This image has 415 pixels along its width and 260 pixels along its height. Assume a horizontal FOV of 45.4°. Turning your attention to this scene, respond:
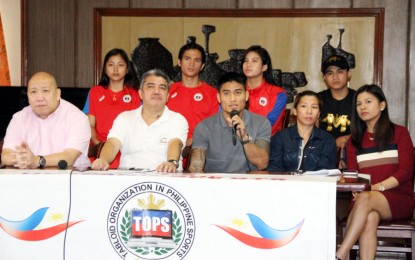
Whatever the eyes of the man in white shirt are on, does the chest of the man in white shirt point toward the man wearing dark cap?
no

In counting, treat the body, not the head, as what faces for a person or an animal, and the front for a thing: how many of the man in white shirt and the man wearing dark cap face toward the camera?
2

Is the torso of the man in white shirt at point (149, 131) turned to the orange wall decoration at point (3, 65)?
no

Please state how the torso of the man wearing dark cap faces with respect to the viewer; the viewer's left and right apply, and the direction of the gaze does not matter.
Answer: facing the viewer

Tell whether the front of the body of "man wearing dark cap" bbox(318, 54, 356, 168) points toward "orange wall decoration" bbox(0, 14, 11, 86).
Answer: no

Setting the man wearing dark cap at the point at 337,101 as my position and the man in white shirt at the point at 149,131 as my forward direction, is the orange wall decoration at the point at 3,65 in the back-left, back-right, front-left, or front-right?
front-right

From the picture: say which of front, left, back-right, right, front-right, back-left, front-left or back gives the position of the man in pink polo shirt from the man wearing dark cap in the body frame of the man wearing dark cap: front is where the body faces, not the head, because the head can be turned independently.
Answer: front-right

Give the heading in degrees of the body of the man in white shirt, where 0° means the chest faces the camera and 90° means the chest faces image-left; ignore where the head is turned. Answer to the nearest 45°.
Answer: approximately 0°

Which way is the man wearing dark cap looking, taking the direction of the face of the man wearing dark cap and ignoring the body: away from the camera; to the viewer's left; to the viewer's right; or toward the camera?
toward the camera

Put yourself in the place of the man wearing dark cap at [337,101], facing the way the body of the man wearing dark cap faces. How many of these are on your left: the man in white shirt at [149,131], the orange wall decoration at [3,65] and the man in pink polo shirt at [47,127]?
0

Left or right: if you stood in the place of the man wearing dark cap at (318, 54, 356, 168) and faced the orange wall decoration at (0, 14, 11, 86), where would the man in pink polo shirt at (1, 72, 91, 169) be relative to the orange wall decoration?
left

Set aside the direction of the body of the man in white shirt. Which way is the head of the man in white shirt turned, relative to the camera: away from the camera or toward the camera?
toward the camera

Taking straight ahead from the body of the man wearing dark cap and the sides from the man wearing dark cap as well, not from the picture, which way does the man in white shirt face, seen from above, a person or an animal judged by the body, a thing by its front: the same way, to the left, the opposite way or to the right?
the same way
